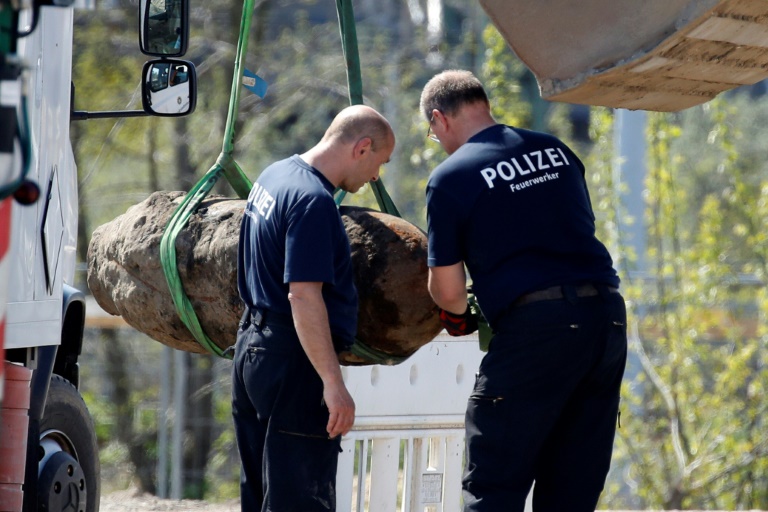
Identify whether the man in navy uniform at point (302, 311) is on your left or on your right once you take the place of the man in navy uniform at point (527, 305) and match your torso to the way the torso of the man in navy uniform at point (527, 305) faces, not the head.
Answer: on your left

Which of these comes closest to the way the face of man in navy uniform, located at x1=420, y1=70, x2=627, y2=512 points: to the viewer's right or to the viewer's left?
to the viewer's left

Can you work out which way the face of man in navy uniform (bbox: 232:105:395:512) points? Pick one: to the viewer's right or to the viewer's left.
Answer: to the viewer's right

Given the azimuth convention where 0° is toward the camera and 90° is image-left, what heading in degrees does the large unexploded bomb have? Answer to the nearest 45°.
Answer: approximately 90°

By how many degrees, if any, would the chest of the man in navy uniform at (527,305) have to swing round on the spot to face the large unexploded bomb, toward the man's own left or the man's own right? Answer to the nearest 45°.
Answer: approximately 45° to the man's own left

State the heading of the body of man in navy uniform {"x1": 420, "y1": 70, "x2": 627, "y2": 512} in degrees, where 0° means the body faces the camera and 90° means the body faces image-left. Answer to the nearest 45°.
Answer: approximately 135°
